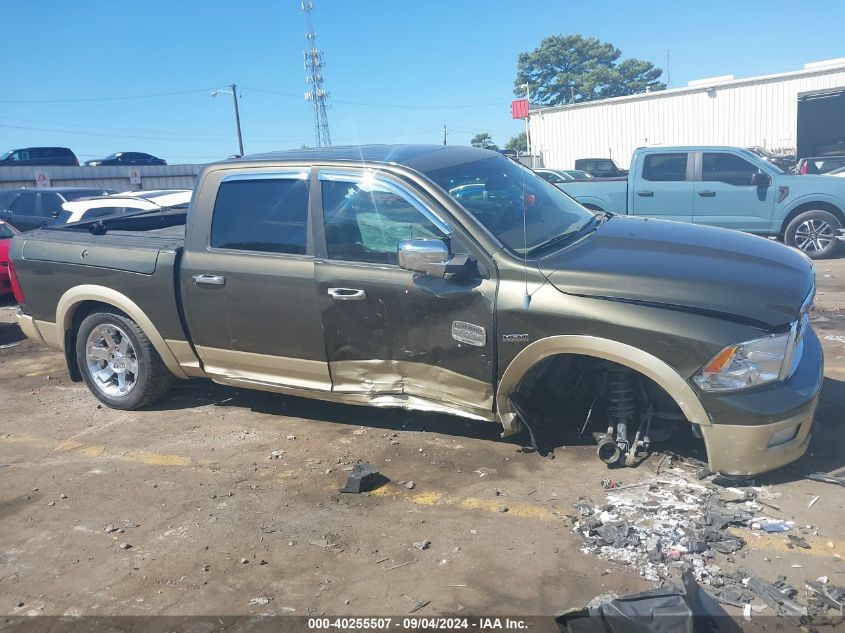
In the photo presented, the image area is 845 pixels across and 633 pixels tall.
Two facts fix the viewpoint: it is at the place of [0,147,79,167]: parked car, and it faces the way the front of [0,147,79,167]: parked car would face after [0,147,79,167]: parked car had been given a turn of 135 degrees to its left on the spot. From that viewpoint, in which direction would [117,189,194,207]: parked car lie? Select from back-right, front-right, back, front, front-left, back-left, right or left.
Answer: front-right

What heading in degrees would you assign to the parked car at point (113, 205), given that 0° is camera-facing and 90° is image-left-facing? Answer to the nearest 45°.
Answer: approximately 270°

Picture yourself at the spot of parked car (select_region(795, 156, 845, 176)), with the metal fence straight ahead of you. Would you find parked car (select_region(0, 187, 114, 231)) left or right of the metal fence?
left

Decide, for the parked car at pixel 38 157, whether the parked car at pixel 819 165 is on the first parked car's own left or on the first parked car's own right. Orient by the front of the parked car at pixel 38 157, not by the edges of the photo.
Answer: on the first parked car's own left

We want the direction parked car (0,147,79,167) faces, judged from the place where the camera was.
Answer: facing to the left of the viewer

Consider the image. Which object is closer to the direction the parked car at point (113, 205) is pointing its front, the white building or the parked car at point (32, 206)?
the white building

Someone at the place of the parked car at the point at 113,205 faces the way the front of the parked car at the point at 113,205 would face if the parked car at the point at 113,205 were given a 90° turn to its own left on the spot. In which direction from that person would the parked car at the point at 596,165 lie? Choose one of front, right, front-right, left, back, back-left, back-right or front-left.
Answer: front-right

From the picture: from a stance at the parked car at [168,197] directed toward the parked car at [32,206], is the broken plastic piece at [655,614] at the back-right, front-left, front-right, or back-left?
back-left
